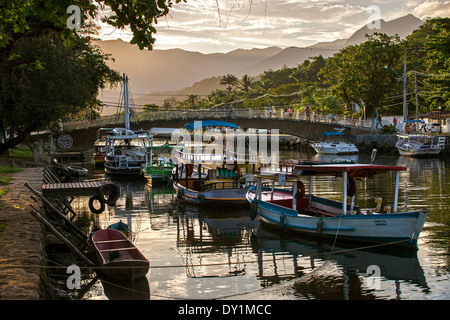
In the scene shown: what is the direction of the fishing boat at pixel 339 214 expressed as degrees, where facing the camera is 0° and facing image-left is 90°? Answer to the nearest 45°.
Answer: approximately 315°

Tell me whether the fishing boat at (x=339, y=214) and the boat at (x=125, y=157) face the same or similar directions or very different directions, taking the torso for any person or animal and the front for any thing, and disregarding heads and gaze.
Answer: very different directions

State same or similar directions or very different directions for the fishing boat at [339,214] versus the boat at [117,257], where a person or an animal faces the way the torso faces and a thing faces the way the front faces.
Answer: very different directions

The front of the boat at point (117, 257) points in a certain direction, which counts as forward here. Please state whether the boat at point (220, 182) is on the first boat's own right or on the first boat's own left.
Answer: on the first boat's own right

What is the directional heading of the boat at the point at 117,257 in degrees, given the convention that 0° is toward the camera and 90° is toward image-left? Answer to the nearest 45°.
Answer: approximately 135°

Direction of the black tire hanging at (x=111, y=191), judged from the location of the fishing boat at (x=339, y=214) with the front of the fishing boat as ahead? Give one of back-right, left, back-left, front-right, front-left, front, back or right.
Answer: back-right

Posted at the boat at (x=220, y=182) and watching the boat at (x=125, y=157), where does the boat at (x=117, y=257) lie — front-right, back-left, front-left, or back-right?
back-left
